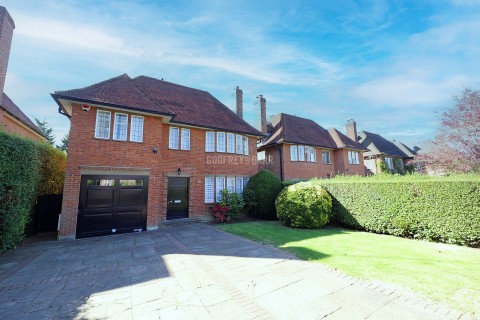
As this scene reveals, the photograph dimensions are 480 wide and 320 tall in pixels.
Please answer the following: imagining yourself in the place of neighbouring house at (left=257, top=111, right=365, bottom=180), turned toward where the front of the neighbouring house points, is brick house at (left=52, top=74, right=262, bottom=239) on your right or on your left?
on your right

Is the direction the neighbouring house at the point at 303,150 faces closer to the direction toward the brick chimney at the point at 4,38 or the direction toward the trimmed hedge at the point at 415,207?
the trimmed hedge

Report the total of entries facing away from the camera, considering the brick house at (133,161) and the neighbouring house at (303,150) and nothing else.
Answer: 0

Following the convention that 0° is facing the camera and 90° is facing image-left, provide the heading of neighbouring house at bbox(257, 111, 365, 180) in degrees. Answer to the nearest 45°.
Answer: approximately 315°

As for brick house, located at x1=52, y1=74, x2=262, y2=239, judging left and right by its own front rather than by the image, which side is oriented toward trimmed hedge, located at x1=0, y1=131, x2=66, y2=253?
right

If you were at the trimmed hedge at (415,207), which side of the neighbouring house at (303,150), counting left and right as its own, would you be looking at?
front

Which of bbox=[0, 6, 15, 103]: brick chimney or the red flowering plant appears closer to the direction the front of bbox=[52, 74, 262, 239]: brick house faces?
the red flowering plant

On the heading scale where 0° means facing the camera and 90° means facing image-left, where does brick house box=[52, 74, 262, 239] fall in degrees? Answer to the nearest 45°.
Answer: approximately 315°

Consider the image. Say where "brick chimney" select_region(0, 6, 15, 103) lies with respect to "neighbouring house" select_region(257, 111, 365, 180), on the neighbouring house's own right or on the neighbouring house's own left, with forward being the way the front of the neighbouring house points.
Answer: on the neighbouring house's own right

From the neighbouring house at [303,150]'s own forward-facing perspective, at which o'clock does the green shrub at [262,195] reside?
The green shrub is roughly at 2 o'clock from the neighbouring house.

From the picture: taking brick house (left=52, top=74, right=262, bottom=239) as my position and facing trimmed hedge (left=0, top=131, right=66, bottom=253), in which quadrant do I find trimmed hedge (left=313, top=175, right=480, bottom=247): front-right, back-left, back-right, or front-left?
back-left
